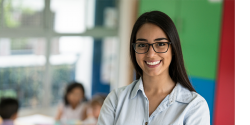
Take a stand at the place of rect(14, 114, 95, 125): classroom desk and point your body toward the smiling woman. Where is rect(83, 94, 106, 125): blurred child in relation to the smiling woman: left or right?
left

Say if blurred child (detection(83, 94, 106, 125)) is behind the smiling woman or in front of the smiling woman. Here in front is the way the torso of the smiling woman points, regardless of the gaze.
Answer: behind

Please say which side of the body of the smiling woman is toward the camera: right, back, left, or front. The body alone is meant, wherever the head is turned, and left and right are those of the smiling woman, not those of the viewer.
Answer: front

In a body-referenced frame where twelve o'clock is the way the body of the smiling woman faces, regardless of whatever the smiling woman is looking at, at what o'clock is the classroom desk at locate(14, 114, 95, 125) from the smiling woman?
The classroom desk is roughly at 5 o'clock from the smiling woman.

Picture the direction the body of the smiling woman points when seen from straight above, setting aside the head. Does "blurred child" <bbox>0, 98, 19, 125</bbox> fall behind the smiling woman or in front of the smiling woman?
behind
